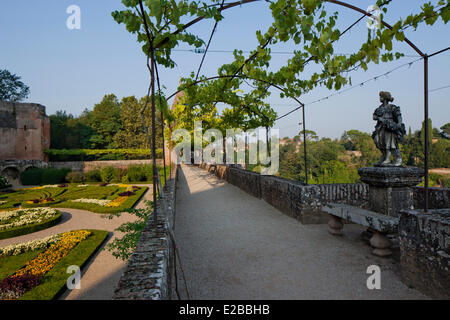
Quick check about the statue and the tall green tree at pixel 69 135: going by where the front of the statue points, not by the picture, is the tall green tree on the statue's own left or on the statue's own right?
on the statue's own right

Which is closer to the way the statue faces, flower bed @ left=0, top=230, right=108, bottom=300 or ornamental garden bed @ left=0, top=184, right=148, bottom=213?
the flower bed

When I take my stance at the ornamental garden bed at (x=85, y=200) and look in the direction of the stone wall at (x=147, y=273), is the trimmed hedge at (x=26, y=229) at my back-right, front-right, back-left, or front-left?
front-right

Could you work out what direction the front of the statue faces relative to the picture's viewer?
facing the viewer and to the left of the viewer

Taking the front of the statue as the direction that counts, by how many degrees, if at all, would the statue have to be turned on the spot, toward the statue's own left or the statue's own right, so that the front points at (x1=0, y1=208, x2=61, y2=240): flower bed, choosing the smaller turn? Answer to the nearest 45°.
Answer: approximately 45° to the statue's own right

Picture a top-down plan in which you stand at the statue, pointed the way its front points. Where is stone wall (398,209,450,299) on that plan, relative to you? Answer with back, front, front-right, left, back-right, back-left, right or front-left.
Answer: front-left

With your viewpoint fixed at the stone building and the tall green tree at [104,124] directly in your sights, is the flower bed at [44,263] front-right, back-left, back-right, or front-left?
back-right

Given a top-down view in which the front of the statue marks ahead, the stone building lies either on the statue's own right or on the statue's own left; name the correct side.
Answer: on the statue's own right

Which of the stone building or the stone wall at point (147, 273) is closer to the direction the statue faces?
the stone wall
